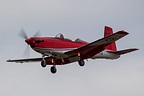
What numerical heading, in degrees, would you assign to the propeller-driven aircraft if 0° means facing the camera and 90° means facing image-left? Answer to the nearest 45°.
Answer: approximately 45°
